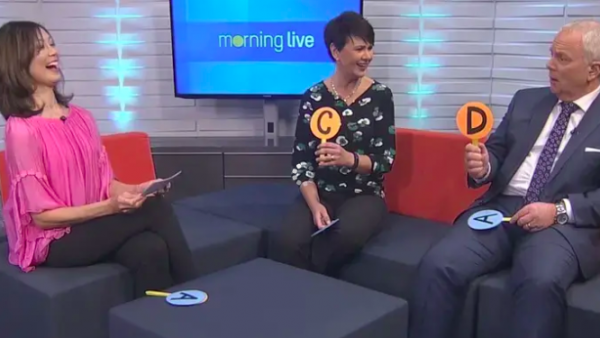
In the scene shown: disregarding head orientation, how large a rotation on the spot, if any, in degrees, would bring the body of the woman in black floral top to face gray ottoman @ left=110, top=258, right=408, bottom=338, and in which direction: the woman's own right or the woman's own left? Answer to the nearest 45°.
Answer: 0° — they already face it

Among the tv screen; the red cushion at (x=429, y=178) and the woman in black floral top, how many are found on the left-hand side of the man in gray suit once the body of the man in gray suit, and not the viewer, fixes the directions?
0

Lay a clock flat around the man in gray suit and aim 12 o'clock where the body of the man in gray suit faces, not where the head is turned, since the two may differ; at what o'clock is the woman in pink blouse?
The woman in pink blouse is roughly at 1 o'clock from the man in gray suit.

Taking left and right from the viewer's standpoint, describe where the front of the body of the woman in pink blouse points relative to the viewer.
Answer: facing the viewer and to the right of the viewer

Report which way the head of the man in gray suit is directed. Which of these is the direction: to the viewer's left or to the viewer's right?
to the viewer's left

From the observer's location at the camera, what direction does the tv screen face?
facing the viewer

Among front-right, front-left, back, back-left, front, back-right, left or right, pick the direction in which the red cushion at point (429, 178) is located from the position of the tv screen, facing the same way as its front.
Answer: front-left

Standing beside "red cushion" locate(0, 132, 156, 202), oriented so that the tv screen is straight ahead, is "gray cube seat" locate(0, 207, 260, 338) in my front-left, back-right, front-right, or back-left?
back-right

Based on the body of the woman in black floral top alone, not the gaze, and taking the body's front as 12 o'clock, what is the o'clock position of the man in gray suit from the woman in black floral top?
The man in gray suit is roughly at 10 o'clock from the woman in black floral top.

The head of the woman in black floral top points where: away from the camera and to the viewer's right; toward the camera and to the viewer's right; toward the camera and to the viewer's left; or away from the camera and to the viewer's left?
toward the camera and to the viewer's right

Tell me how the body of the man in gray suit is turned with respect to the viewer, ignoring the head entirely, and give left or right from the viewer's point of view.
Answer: facing the viewer and to the left of the viewer

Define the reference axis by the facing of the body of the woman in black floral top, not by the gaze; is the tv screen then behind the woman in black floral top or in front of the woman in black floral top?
behind

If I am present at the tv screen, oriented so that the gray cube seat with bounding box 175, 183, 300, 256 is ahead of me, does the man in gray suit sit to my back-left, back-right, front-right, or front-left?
front-left

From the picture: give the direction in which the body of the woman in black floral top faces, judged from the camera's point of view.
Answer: toward the camera

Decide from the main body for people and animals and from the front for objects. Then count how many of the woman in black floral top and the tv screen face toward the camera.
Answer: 2

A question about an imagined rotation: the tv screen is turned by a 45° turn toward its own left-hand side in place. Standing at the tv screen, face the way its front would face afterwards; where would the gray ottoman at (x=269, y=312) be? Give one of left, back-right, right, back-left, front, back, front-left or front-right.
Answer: front-right

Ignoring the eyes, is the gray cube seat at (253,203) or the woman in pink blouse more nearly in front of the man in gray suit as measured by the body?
the woman in pink blouse

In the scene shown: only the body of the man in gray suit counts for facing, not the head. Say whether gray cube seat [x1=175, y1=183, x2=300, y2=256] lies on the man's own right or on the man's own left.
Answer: on the man's own right
